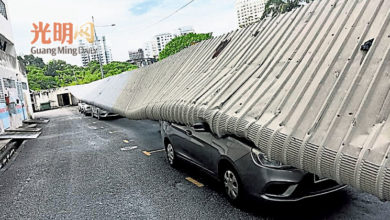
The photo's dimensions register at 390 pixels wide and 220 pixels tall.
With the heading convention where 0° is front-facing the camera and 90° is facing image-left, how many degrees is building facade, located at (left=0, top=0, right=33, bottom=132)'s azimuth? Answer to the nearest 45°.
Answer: approximately 270°

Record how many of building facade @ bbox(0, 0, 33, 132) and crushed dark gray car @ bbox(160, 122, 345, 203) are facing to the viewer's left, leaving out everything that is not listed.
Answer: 0

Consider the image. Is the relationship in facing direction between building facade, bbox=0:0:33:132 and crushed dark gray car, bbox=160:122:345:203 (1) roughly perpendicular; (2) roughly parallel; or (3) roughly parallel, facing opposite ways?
roughly perpendicular

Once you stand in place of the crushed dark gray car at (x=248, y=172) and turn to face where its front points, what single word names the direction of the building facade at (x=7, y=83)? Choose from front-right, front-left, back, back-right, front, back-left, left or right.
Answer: back

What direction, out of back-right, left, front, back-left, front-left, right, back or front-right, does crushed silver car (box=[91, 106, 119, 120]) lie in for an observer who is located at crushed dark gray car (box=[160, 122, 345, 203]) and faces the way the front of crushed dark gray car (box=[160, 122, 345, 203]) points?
back
